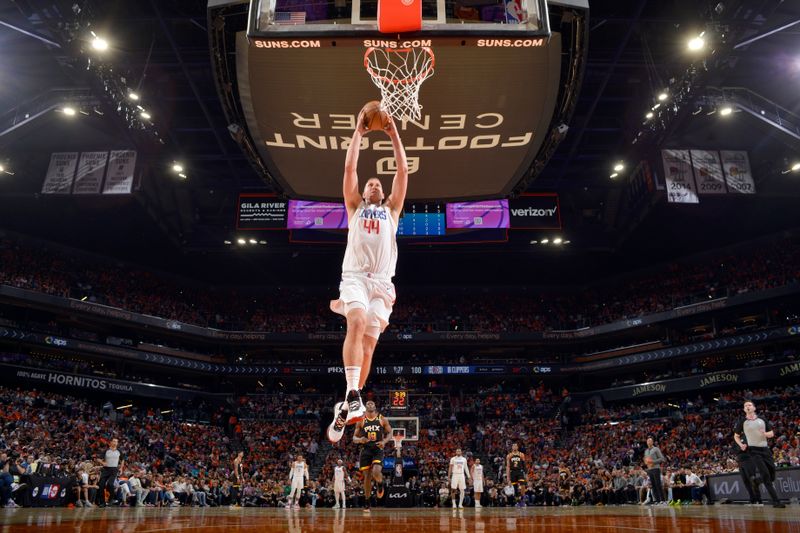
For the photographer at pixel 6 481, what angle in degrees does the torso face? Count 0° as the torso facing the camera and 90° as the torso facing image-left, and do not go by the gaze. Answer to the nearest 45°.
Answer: approximately 270°

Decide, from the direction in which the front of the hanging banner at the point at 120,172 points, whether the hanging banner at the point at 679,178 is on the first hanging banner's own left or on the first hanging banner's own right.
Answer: on the first hanging banner's own left

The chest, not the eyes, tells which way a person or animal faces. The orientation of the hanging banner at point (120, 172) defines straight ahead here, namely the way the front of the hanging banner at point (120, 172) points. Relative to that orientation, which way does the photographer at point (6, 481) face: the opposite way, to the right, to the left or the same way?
to the left

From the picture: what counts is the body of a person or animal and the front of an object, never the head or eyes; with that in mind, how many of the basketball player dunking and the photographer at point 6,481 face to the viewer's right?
1

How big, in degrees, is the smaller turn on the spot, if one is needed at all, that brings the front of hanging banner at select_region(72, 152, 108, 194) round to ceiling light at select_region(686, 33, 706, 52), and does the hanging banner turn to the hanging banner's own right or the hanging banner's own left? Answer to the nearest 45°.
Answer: approximately 45° to the hanging banner's own left

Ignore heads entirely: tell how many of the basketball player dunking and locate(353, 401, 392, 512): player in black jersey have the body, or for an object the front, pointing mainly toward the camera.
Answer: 2

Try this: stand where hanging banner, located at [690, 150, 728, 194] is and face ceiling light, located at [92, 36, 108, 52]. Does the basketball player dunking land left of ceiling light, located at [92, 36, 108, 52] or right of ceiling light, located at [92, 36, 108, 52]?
left
